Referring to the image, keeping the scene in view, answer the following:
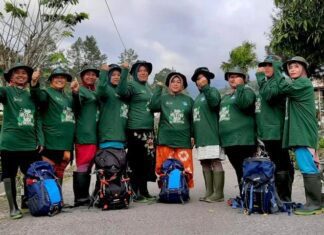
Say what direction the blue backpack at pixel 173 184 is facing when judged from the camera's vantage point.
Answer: facing the viewer

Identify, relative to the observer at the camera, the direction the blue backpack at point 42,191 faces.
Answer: facing the viewer and to the right of the viewer

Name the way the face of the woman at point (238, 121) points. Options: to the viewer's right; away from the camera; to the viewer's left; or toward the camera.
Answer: toward the camera

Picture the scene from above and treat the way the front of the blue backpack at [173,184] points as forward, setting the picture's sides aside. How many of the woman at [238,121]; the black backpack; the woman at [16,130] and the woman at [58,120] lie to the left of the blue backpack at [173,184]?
1

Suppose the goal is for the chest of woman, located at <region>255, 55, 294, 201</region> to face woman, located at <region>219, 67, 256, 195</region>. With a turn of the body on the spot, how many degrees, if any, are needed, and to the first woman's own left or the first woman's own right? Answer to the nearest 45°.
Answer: approximately 45° to the first woman's own right

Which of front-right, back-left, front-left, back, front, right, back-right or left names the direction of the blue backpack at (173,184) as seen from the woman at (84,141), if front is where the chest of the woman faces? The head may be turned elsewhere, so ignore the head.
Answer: front-left

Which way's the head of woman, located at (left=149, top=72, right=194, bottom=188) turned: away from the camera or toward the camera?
toward the camera
